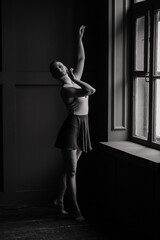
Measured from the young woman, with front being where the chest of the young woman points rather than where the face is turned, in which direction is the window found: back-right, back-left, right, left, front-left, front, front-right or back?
front-left
